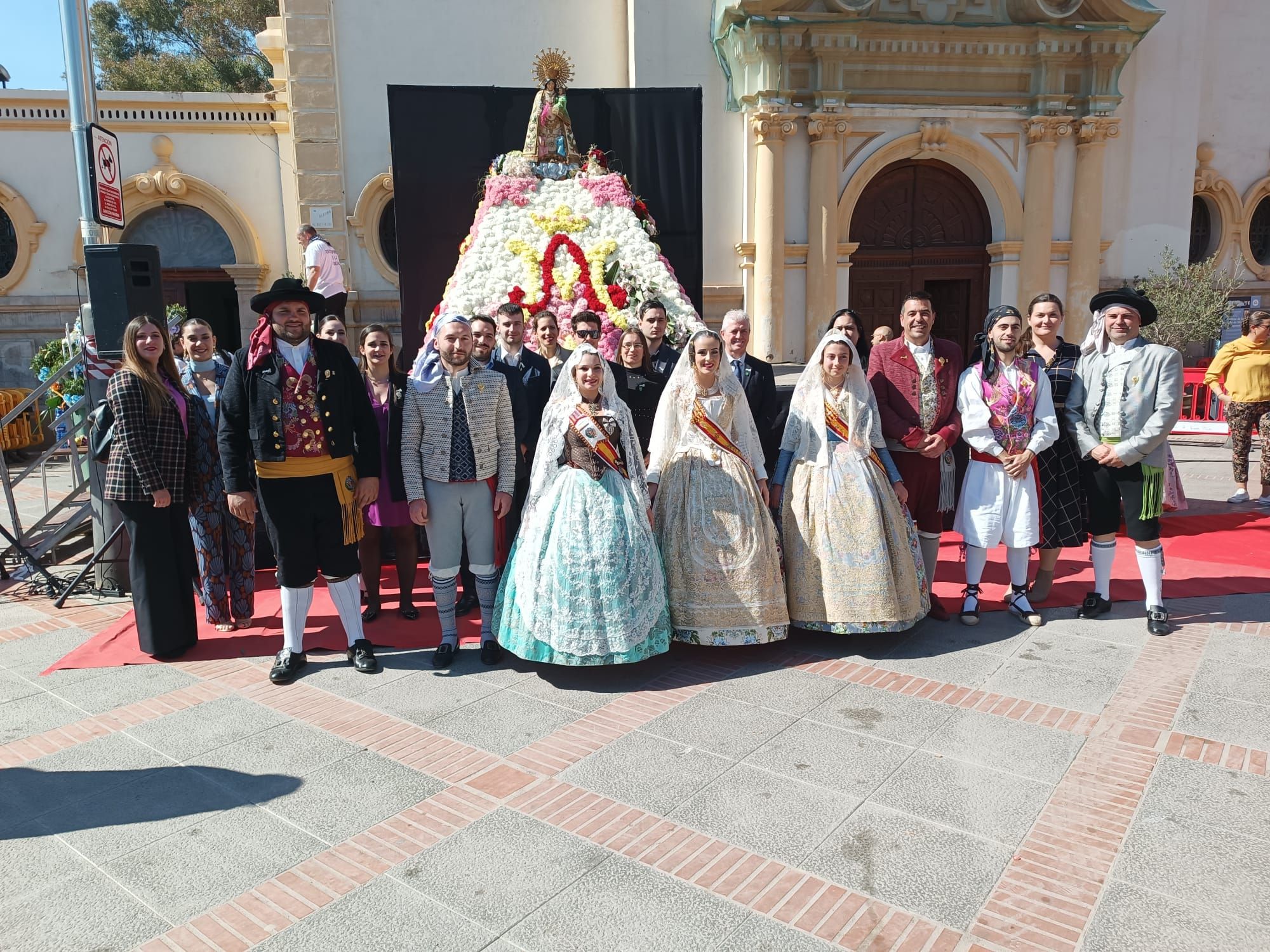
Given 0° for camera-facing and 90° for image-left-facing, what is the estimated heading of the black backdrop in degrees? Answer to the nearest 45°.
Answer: approximately 0°

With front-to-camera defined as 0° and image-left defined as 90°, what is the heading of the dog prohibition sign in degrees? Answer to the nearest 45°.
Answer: approximately 315°

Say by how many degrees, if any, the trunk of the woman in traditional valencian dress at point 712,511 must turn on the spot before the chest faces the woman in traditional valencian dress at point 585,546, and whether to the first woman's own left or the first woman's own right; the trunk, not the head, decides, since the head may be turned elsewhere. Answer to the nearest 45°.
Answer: approximately 45° to the first woman's own right

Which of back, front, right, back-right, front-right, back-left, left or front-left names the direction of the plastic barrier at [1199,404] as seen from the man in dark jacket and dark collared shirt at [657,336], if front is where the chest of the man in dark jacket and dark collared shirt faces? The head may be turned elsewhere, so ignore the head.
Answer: back-left

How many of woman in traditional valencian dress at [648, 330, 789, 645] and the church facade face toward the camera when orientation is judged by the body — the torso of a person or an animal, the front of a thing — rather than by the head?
2

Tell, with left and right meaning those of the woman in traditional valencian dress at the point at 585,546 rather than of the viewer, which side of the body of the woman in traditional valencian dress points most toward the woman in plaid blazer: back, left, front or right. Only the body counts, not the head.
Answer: right

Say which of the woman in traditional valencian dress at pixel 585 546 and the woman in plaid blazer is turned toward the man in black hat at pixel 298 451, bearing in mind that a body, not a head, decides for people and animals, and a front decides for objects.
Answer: the woman in plaid blazer

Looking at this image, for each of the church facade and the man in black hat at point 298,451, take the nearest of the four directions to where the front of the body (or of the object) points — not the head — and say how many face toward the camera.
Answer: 2
